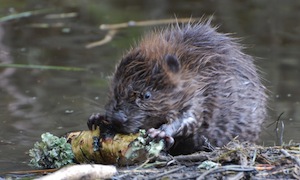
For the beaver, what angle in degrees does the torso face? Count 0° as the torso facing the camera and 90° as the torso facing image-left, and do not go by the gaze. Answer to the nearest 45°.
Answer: approximately 45°

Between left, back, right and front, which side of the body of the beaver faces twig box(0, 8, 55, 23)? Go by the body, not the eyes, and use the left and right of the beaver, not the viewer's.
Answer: right

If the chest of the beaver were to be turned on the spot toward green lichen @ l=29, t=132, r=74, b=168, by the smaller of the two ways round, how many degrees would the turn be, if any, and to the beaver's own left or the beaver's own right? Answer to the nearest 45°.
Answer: approximately 45° to the beaver's own right

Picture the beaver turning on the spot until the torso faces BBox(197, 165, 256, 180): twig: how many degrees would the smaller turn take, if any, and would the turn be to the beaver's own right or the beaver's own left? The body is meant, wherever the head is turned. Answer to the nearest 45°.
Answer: approximately 45° to the beaver's own left

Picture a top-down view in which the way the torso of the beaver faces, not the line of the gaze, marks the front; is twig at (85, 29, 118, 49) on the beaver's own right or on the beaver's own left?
on the beaver's own right

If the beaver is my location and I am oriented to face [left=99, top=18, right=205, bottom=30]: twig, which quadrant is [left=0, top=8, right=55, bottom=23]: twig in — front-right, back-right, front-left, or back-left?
front-left
